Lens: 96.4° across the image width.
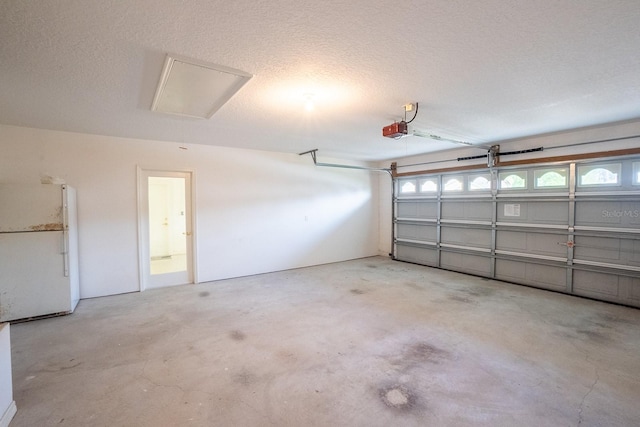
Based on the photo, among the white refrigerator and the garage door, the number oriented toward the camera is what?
1

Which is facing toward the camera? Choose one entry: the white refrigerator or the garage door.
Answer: the white refrigerator

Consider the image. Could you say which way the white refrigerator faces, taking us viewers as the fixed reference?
facing the viewer
